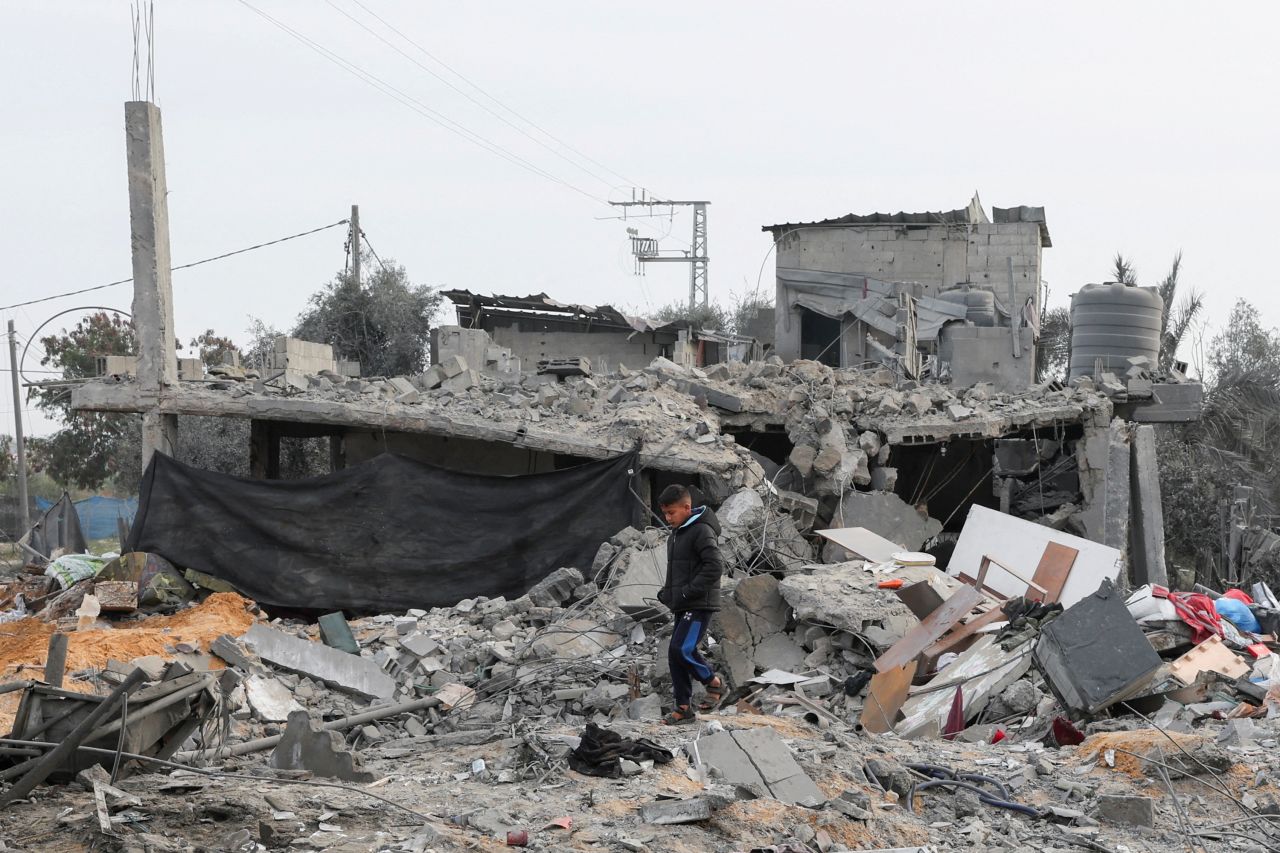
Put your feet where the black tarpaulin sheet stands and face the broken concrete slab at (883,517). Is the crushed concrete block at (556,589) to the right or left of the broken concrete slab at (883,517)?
right

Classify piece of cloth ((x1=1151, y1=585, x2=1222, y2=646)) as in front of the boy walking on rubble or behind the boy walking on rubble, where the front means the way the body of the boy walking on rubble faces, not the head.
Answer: behind

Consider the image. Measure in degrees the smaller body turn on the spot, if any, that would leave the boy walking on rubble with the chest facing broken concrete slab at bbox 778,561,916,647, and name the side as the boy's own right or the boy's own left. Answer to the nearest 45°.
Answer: approximately 180°

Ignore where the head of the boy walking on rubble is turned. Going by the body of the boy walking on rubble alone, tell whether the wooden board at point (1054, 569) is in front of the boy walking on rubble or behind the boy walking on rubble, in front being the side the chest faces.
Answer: behind

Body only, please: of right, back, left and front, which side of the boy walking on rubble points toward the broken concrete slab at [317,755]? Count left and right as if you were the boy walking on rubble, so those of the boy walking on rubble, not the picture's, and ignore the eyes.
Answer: front

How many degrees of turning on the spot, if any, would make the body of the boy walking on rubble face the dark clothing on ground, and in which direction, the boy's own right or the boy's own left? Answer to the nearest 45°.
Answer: approximately 45° to the boy's own left

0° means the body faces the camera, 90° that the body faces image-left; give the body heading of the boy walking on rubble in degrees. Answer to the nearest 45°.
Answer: approximately 45°

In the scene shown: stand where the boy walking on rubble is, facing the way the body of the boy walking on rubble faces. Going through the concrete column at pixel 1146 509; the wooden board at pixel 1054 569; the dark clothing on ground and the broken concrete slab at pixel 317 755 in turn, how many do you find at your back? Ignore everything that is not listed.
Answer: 2
